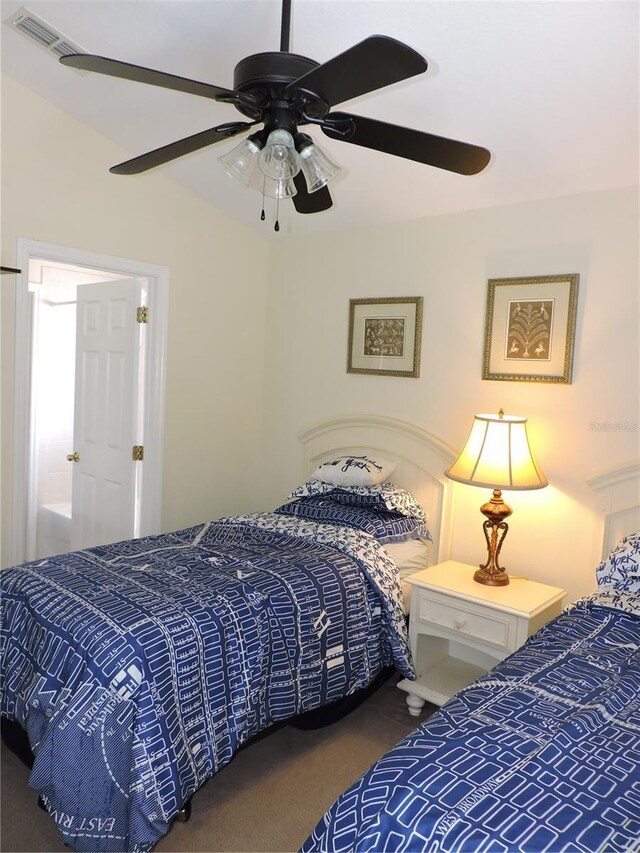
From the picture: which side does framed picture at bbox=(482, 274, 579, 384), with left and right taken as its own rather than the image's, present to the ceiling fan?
front

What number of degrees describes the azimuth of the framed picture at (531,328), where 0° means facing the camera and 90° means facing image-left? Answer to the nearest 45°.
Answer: approximately 45°

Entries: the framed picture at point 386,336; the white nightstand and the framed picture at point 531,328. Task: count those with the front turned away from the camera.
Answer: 0

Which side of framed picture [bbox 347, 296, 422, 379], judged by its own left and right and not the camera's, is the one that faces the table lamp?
left

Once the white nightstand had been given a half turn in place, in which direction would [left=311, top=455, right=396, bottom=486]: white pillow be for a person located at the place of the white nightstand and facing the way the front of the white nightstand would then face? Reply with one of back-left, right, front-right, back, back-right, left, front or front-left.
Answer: left

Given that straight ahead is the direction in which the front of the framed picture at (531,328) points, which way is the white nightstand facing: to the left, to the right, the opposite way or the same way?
the same way

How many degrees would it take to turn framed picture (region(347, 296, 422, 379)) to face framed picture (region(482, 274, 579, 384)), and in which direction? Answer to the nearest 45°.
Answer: approximately 90° to its left

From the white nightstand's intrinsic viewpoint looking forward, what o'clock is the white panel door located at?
The white panel door is roughly at 2 o'clock from the white nightstand.

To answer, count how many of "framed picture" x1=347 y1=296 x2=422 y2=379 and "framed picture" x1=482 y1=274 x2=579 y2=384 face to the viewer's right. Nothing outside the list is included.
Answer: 0

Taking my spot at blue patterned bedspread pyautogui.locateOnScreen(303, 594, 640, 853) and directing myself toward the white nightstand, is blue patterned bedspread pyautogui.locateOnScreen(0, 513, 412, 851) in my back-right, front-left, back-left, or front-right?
front-left

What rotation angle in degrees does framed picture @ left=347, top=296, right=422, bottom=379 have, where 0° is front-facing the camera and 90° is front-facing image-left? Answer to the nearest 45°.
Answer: approximately 45°

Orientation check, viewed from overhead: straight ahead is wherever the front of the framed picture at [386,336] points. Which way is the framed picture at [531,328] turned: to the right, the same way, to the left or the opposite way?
the same way
